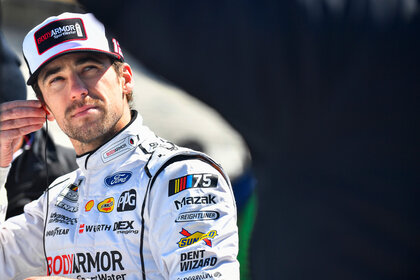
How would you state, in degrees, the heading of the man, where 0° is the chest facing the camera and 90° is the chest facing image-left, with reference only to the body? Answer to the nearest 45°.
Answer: approximately 45°
